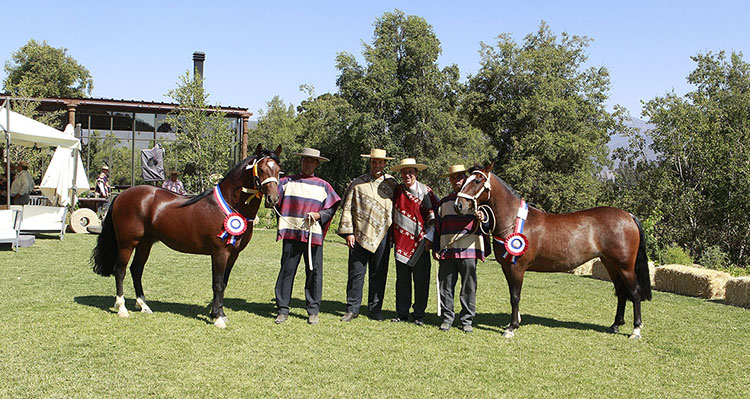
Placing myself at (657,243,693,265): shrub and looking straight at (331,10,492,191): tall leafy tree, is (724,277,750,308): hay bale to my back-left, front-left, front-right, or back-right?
back-left

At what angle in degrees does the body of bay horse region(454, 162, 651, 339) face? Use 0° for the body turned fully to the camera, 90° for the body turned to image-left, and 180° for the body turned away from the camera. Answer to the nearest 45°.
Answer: approximately 90°

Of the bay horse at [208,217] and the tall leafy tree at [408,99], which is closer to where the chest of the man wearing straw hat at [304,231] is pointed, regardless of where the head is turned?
the bay horse

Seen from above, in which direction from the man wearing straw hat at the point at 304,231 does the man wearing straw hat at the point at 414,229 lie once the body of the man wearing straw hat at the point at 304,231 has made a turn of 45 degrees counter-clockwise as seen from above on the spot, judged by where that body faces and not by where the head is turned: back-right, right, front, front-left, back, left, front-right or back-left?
front-left

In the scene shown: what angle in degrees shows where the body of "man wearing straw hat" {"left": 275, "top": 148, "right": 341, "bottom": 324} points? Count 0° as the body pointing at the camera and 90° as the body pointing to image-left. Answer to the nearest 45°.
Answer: approximately 0°

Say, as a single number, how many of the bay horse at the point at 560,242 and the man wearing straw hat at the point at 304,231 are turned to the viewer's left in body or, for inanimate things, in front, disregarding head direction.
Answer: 1

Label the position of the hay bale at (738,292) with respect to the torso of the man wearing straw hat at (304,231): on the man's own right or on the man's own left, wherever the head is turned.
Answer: on the man's own left

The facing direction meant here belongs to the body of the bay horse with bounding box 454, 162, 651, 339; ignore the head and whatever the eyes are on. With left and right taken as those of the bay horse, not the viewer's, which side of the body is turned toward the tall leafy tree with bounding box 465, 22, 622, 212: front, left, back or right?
right

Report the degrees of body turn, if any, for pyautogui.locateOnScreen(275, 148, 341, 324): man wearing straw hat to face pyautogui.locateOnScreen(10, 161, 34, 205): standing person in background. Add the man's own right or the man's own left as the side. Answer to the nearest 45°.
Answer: approximately 135° to the man's own right

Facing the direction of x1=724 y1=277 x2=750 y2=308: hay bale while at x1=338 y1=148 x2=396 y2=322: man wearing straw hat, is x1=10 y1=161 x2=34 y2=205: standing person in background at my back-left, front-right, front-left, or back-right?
back-left
